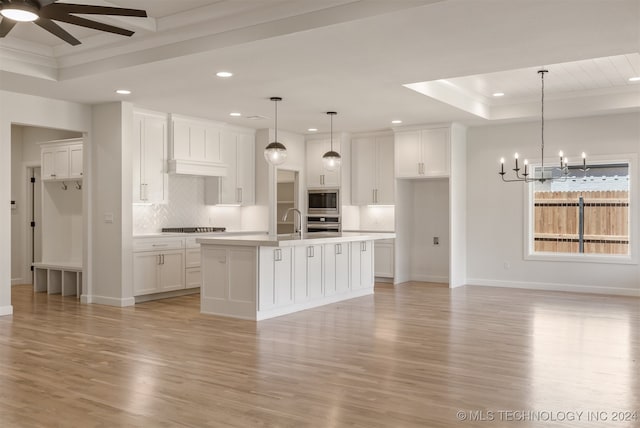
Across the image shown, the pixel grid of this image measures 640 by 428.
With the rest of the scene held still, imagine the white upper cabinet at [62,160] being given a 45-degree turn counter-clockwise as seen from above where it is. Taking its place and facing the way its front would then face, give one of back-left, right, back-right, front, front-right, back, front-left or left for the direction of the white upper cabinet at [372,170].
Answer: left

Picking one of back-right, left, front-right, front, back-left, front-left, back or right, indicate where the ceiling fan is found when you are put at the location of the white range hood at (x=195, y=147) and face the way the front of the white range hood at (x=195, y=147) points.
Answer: front-right

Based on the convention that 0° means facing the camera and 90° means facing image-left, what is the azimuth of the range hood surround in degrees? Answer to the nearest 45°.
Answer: approximately 315°

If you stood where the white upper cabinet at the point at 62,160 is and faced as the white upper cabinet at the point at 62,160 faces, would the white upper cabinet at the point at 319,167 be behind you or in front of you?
behind

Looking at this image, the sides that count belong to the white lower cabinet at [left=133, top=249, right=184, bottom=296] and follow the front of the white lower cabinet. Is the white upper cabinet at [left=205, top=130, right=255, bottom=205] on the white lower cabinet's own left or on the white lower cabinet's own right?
on the white lower cabinet's own left

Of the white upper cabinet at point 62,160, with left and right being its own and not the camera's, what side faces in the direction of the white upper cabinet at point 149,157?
left

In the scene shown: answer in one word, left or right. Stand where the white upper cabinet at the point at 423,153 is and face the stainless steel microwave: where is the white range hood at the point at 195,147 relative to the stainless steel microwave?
left
